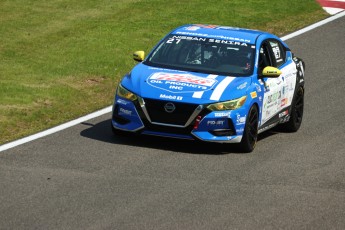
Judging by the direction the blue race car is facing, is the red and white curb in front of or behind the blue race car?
behind

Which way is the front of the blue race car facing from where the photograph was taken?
facing the viewer and to the left of the viewer
